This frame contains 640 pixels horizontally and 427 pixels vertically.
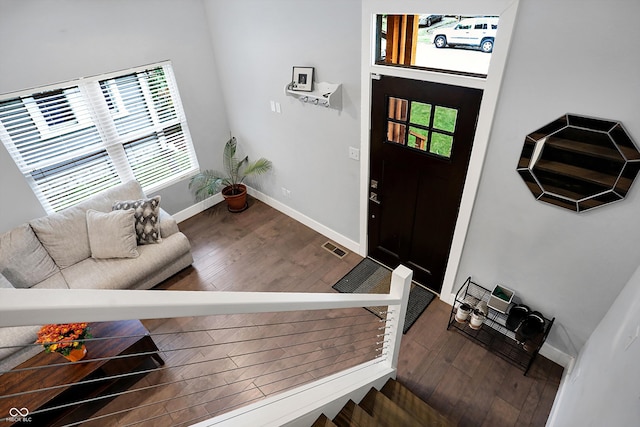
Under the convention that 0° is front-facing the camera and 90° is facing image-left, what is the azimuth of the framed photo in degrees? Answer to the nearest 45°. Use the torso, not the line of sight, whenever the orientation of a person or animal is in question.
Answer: approximately 45°

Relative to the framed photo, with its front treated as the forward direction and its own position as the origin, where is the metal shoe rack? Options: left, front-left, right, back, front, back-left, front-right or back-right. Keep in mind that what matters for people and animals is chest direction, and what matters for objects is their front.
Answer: left

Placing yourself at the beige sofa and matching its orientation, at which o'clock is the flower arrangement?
The flower arrangement is roughly at 2 o'clock from the beige sofa.

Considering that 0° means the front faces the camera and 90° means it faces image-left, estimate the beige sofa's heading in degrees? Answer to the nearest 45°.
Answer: approximately 315°

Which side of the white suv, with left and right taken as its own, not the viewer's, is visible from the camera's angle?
left
